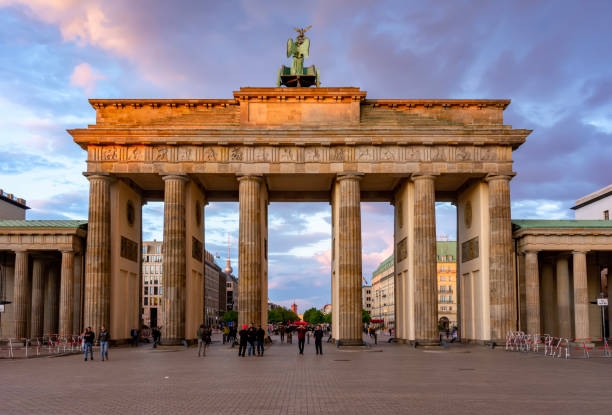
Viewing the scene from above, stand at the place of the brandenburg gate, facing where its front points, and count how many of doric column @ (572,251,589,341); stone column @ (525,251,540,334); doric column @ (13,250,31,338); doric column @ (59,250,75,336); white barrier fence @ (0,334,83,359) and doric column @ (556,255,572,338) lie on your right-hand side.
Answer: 3
